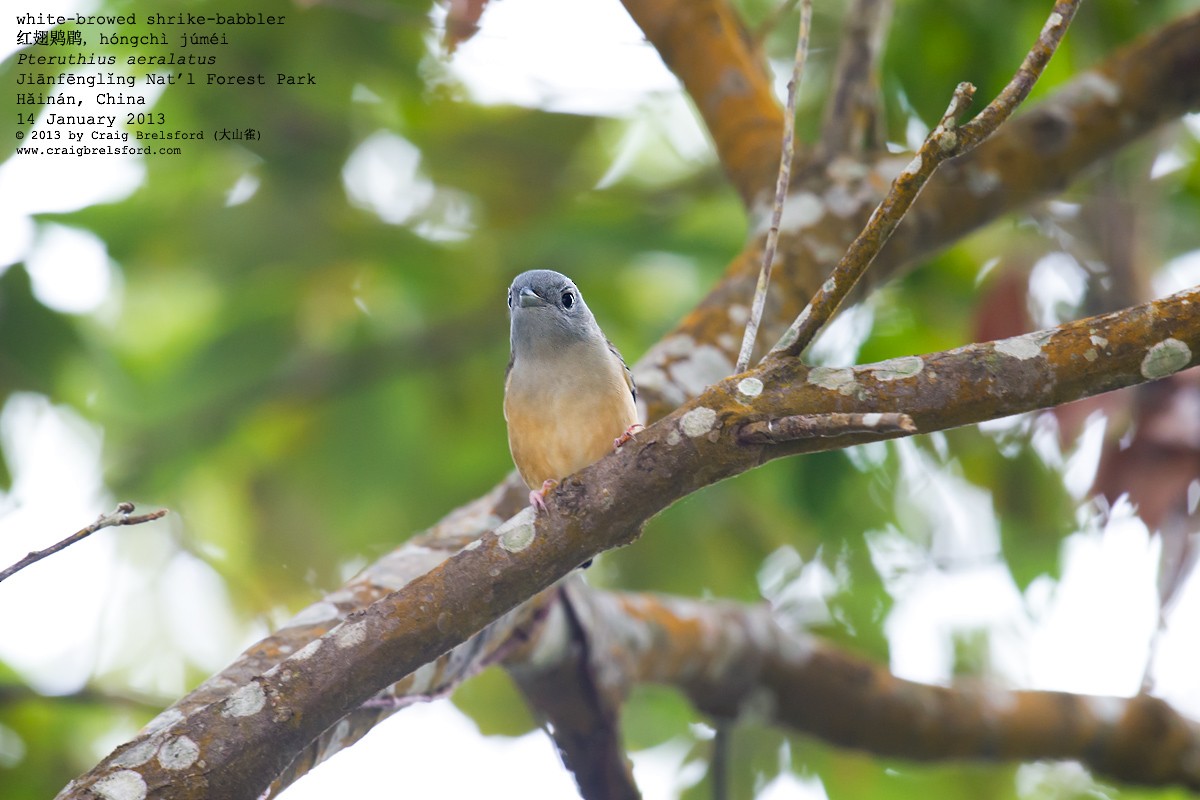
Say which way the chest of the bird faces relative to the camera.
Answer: toward the camera

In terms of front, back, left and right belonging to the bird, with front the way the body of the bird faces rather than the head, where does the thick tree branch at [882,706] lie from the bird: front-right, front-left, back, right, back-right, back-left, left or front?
back-left

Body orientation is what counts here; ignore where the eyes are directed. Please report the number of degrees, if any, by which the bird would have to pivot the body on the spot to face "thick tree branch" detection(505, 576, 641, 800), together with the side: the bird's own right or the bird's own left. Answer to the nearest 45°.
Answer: approximately 180°
